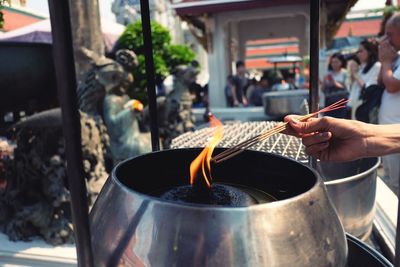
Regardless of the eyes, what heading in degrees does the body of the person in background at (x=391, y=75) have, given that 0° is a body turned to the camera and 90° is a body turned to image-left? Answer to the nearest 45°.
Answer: approximately 90°

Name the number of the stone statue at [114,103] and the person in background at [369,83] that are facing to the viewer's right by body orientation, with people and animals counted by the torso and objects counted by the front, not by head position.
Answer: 1

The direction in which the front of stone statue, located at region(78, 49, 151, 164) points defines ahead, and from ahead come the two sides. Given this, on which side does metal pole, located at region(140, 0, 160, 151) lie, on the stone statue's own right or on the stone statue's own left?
on the stone statue's own right

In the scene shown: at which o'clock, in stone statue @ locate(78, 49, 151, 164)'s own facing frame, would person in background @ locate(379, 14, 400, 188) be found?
The person in background is roughly at 1 o'clock from the stone statue.

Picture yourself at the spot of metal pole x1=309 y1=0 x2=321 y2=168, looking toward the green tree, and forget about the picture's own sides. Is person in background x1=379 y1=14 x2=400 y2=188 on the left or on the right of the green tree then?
right

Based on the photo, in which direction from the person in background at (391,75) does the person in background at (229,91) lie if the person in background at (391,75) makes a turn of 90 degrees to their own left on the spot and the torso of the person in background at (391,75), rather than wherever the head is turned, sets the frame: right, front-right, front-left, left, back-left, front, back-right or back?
back-right

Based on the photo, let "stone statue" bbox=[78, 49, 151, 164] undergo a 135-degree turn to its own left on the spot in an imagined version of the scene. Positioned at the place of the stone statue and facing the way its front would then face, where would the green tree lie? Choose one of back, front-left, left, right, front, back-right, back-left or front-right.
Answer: front-right

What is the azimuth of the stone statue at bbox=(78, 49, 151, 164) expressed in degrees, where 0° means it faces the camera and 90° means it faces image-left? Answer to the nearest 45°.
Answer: approximately 270°

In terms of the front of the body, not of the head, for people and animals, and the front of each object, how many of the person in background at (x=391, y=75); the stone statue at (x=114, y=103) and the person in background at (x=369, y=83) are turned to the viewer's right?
1

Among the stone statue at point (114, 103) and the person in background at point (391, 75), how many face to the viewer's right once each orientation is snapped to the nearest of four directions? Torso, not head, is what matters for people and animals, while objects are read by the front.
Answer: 1

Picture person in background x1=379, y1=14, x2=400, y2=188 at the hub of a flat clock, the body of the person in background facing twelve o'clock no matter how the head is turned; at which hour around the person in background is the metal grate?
The metal grate is roughly at 10 o'clock from the person in background.
